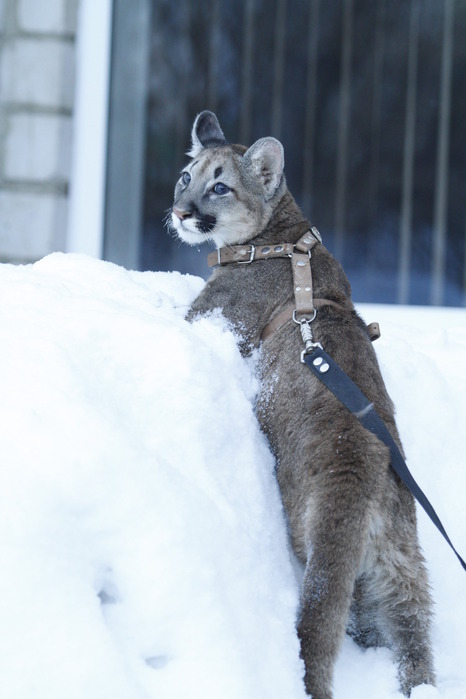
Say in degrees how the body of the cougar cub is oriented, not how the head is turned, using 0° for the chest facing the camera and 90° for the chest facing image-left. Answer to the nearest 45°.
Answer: approximately 135°
